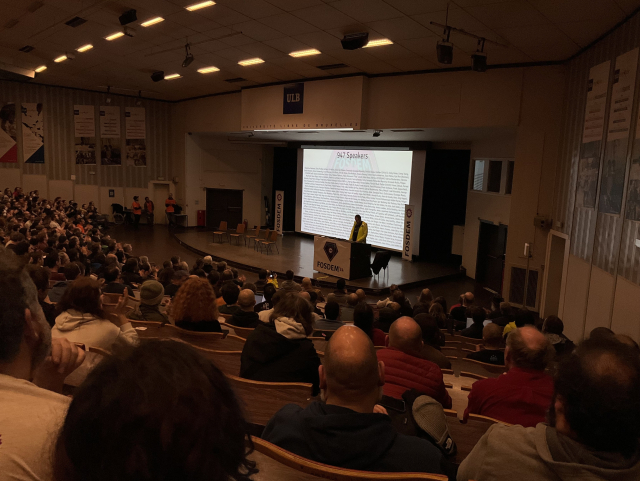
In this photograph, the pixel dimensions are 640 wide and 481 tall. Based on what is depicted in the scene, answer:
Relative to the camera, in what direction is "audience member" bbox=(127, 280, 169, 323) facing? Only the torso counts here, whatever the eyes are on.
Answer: away from the camera

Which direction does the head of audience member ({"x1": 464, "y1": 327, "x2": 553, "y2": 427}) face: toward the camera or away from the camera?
away from the camera

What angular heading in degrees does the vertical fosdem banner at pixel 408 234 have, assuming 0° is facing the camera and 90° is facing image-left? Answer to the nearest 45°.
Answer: approximately 0°

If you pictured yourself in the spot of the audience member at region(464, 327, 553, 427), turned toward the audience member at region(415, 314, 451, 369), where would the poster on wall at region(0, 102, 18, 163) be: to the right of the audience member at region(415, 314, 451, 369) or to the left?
left

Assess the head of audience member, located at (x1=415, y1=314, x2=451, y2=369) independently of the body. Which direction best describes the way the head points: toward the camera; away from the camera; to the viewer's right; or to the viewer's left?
away from the camera

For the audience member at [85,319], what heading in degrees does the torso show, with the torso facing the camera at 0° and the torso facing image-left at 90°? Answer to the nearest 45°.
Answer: approximately 225°

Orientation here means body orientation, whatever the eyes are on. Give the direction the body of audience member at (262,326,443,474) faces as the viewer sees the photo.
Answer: away from the camera

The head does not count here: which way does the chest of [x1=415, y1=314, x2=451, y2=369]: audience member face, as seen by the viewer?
away from the camera

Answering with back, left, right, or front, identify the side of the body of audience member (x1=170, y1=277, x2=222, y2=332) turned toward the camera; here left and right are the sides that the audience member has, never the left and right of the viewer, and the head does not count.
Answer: back

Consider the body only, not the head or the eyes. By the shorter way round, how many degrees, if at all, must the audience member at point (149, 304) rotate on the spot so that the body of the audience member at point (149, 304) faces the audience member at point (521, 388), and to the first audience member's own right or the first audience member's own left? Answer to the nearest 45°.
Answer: approximately 135° to the first audience member's own right

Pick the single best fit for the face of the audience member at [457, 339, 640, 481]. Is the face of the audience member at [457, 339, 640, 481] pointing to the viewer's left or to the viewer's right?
to the viewer's left

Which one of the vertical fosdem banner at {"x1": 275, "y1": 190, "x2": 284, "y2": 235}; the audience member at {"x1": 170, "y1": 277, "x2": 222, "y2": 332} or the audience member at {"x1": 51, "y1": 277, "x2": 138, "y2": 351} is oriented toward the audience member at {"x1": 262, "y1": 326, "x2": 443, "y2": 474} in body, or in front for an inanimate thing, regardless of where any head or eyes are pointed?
the vertical fosdem banner
